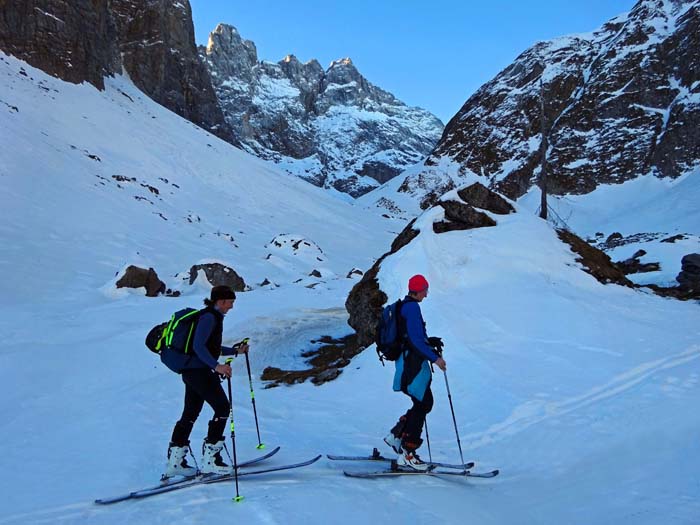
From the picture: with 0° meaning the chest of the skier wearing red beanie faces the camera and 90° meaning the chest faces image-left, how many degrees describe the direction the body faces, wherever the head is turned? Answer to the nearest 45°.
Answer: approximately 270°

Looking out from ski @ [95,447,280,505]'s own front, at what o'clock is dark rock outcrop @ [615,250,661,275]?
The dark rock outcrop is roughly at 11 o'clock from the ski.

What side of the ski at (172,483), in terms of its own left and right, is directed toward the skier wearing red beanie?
front

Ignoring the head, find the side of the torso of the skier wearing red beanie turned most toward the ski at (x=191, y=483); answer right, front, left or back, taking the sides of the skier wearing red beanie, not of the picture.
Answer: back

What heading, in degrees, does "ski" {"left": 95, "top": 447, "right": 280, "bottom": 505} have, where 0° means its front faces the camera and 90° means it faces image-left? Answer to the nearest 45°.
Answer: approximately 270°

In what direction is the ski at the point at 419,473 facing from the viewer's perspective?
to the viewer's right

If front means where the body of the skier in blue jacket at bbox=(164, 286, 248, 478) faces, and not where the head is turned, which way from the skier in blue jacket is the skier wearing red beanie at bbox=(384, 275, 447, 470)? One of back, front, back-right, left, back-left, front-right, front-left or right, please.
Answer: front

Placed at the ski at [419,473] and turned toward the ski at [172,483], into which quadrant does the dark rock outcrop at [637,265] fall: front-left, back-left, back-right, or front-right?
back-right

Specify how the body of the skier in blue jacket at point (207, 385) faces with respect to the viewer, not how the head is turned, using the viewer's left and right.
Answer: facing to the right of the viewer

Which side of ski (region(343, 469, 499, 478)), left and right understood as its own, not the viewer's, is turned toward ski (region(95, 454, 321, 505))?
back

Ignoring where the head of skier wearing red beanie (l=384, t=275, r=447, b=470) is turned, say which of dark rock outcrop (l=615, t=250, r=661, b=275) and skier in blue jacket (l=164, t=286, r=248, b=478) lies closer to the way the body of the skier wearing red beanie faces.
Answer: the dark rock outcrop

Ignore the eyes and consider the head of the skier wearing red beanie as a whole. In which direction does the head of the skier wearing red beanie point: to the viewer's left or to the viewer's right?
to the viewer's right

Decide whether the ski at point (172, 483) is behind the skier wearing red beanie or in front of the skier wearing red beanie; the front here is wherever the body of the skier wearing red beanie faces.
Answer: behind
